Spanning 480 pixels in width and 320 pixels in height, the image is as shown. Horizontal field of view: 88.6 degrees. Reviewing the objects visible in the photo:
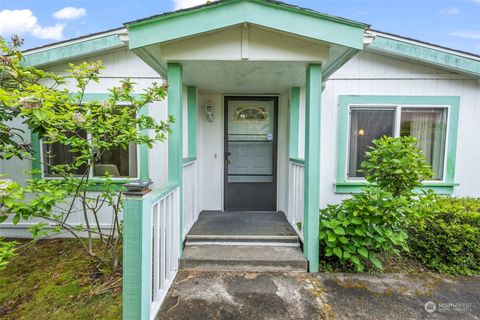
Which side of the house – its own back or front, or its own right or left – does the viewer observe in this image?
front
